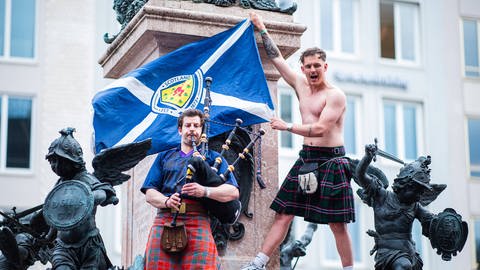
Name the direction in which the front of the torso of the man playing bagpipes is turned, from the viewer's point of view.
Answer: toward the camera

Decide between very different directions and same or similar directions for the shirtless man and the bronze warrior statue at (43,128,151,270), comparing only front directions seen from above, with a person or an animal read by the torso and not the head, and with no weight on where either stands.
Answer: same or similar directions

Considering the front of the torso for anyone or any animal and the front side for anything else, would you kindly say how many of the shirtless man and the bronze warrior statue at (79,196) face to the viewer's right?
0

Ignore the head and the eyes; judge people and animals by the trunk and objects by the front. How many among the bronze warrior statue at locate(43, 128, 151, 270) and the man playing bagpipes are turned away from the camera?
0

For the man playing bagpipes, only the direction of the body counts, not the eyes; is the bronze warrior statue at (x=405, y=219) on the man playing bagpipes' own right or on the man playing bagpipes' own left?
on the man playing bagpipes' own left

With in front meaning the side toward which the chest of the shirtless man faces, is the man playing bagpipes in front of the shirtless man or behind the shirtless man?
in front

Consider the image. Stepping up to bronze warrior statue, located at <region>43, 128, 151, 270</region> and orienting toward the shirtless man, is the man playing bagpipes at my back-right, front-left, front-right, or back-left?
front-right

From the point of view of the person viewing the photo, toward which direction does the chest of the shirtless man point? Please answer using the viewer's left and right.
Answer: facing the viewer and to the left of the viewer
